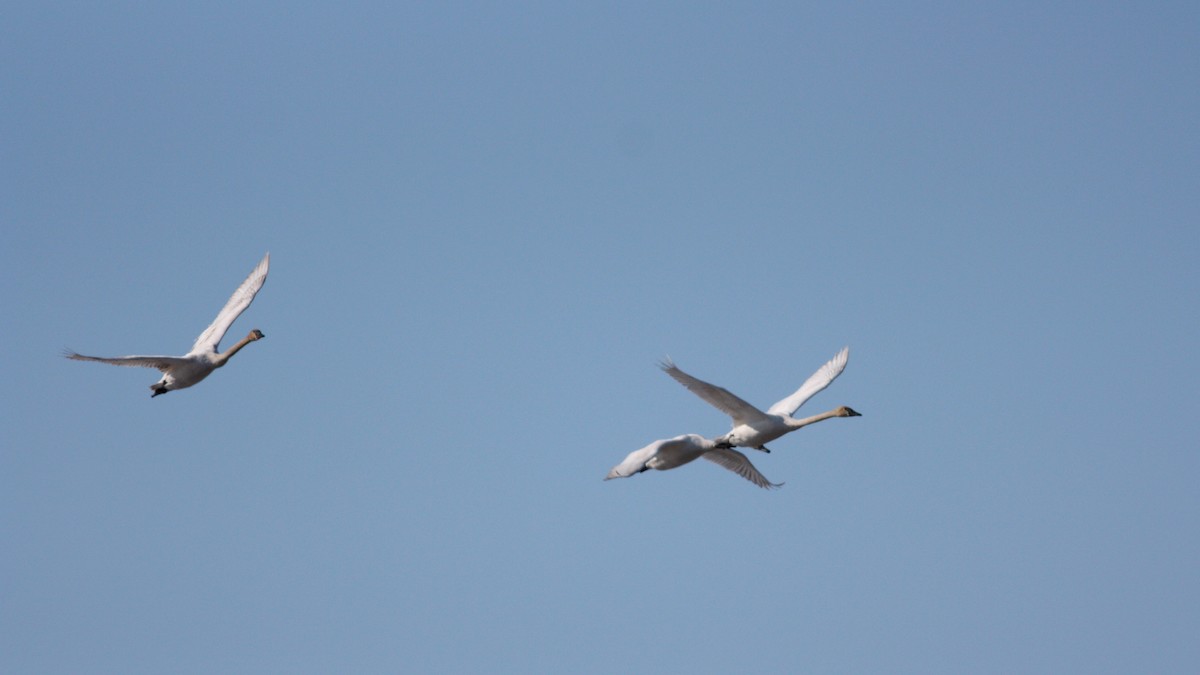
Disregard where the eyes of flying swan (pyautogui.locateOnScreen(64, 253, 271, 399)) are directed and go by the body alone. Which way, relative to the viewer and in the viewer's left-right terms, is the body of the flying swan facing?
facing away from the viewer and to the right of the viewer
